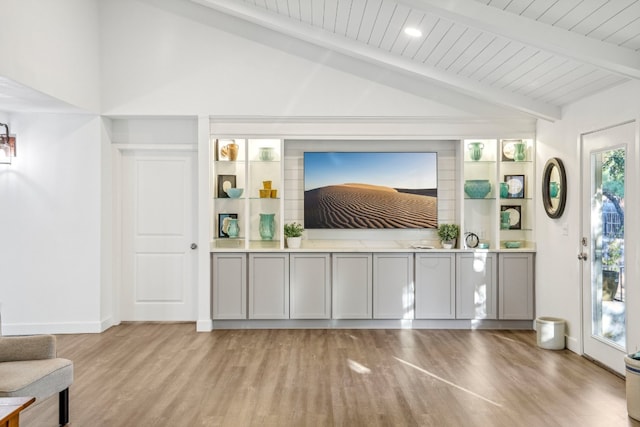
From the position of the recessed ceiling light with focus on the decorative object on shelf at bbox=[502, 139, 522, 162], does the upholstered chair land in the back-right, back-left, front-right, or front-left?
back-left

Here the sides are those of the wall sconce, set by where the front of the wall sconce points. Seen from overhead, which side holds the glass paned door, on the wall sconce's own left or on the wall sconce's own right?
on the wall sconce's own left

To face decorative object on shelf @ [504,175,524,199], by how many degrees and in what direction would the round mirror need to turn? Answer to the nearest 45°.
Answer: approximately 90° to its right

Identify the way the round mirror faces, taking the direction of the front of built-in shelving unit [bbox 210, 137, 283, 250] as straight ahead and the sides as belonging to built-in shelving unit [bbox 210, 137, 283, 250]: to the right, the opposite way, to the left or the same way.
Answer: to the right

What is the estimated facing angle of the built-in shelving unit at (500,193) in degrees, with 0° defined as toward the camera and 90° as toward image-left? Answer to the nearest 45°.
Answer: approximately 0°
